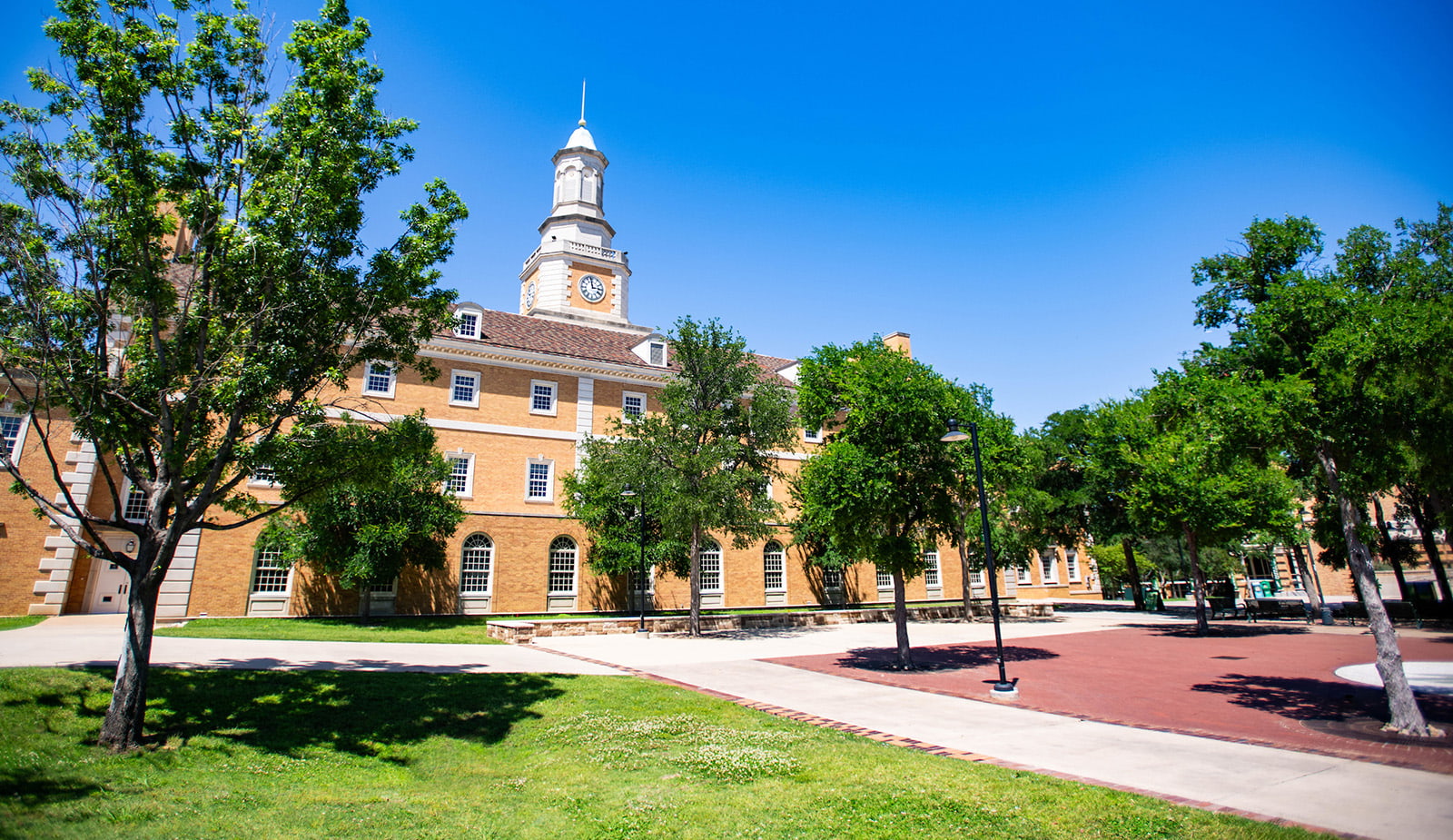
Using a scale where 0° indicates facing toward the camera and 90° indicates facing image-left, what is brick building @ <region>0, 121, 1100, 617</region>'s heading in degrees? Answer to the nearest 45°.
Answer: approximately 315°

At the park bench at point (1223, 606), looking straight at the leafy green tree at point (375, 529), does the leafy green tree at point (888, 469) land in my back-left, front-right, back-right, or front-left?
front-left

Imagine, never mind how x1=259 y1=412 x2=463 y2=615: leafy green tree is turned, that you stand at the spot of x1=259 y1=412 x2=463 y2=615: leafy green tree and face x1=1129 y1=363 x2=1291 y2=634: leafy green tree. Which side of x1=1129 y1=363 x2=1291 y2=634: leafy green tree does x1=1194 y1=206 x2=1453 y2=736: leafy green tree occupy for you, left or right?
right

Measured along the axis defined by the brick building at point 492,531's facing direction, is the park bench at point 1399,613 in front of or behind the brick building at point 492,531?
in front

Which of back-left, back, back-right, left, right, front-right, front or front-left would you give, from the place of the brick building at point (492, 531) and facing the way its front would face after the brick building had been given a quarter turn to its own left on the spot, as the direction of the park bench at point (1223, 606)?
front-right

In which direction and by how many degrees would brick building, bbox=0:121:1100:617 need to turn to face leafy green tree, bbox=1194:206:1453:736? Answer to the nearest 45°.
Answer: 0° — it already faces it

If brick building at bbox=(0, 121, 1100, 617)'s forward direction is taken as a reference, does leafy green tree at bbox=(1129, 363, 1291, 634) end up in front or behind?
in front

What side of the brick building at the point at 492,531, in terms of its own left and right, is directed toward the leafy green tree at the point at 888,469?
front

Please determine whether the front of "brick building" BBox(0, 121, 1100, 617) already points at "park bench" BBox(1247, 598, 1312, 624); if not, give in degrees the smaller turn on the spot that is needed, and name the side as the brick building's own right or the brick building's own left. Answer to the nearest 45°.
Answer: approximately 45° to the brick building's own left

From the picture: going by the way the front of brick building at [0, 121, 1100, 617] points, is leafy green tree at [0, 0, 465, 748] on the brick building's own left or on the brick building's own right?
on the brick building's own right
